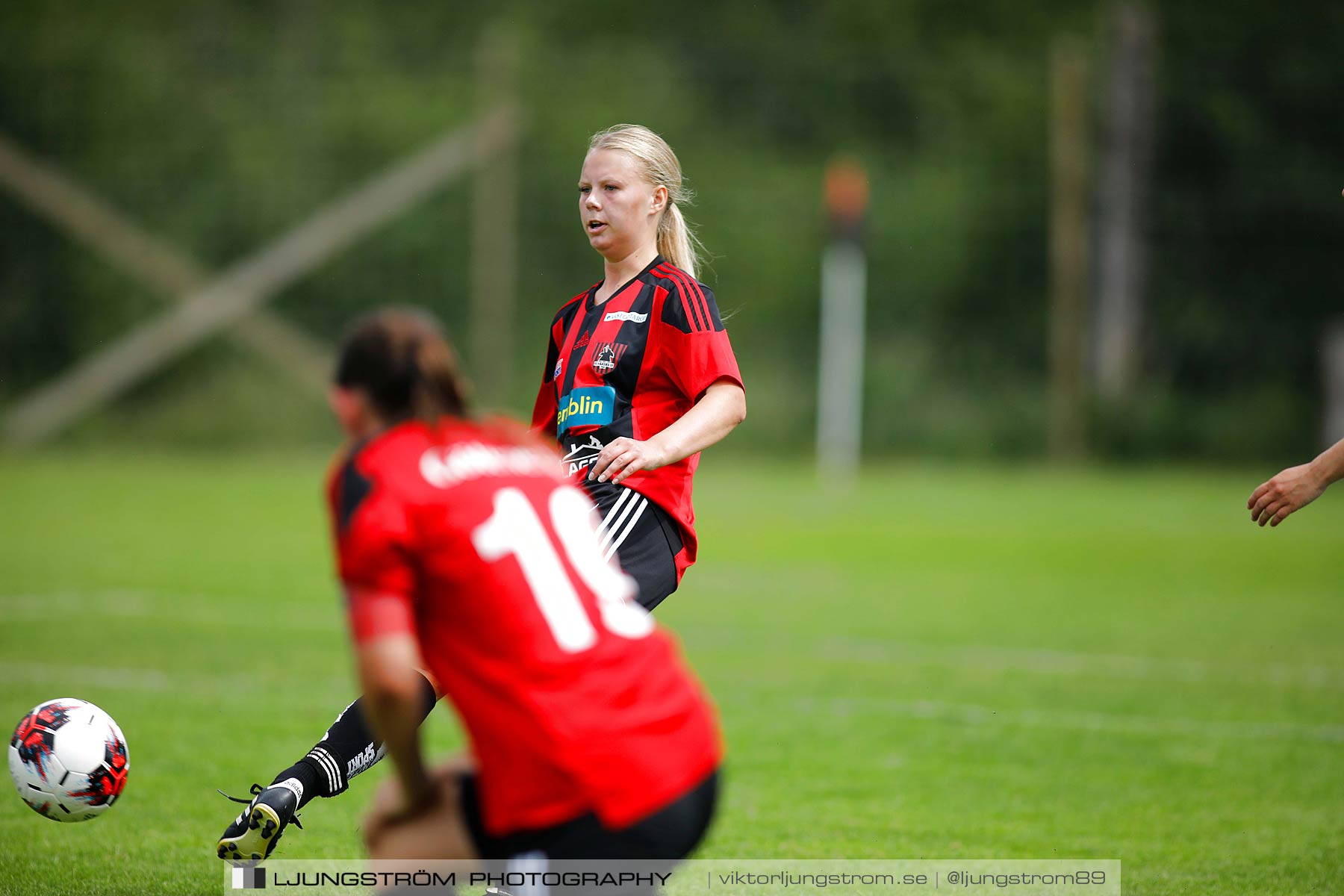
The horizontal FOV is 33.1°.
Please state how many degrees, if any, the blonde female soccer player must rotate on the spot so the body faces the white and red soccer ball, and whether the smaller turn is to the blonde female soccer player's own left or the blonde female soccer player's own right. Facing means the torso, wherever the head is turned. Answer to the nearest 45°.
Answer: approximately 45° to the blonde female soccer player's own right

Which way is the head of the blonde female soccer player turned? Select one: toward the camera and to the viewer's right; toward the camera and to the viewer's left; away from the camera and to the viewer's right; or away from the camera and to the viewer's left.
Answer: toward the camera and to the viewer's left

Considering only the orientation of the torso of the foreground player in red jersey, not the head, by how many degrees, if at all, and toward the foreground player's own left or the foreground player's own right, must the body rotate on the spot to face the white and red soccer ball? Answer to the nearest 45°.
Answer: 0° — they already face it

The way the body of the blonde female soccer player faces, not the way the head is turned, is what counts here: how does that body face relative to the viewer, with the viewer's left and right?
facing the viewer and to the left of the viewer

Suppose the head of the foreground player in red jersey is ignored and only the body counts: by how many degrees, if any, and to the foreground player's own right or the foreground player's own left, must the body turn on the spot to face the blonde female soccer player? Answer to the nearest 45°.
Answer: approximately 45° to the foreground player's own right

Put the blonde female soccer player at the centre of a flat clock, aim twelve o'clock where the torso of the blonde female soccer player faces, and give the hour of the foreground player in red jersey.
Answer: The foreground player in red jersey is roughly at 11 o'clock from the blonde female soccer player.

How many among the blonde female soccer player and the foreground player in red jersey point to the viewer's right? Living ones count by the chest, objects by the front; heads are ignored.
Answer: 0

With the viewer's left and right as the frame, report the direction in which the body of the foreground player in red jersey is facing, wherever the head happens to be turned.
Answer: facing away from the viewer and to the left of the viewer

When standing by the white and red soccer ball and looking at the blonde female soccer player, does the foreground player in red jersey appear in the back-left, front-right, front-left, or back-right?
front-right

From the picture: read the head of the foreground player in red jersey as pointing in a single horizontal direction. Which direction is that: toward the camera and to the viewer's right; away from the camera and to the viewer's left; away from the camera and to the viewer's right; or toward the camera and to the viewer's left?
away from the camera and to the viewer's left
